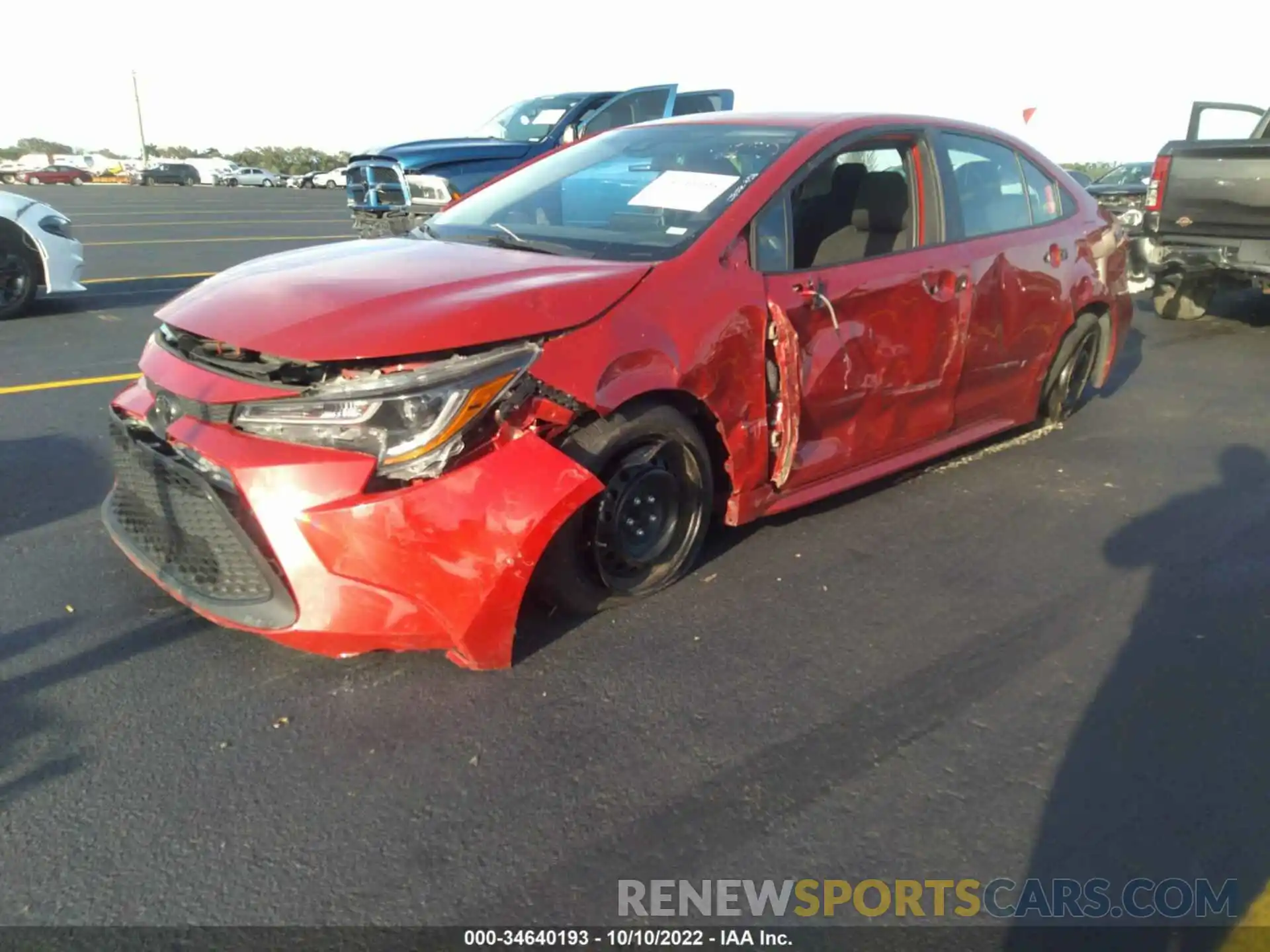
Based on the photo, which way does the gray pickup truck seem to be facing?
away from the camera

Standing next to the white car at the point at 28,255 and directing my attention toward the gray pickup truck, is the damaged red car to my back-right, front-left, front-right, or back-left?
front-right

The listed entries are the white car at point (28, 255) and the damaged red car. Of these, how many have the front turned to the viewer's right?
1

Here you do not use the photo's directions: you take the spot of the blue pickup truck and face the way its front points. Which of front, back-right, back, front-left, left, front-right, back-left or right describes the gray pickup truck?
left

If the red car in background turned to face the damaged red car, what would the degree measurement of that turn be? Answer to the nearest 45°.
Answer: approximately 90° to its left

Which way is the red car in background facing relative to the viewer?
to the viewer's left

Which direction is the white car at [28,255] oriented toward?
to the viewer's right

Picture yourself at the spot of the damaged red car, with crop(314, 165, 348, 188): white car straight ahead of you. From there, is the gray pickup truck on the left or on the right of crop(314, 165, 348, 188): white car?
right

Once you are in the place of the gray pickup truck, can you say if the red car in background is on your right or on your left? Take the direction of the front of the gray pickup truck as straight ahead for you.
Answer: on your left

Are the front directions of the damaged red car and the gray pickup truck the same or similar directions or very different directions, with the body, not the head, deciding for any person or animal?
very different directions

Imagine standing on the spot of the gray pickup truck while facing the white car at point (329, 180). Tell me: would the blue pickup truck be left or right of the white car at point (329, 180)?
left

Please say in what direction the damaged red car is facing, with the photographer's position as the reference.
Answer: facing the viewer and to the left of the viewer

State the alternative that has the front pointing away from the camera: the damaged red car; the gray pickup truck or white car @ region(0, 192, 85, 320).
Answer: the gray pickup truck
